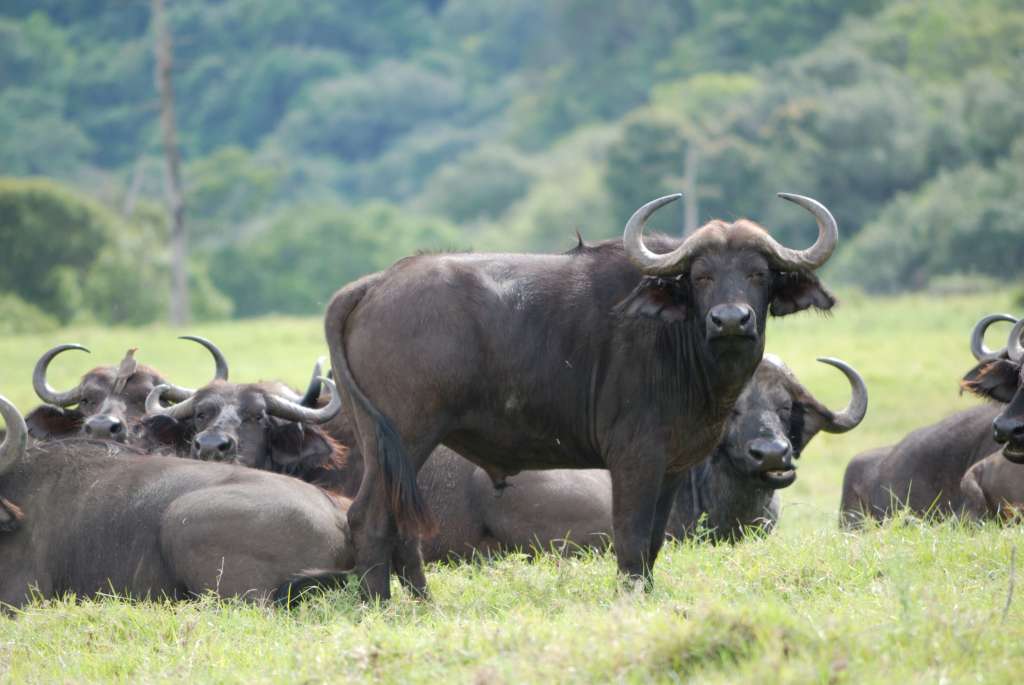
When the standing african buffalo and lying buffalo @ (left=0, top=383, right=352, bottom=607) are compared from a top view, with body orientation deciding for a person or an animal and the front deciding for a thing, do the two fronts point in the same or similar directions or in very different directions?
very different directions

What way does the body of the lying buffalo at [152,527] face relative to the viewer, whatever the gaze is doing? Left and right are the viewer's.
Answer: facing to the left of the viewer

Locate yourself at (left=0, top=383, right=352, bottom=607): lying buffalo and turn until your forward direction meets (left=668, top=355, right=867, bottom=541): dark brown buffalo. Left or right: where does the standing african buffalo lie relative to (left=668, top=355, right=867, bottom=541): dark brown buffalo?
right

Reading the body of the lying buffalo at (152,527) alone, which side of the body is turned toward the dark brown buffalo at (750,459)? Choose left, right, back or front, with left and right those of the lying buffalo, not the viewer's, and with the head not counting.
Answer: back

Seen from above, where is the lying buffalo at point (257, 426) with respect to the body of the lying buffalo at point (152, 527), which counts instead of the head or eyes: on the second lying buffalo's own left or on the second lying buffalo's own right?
on the second lying buffalo's own right

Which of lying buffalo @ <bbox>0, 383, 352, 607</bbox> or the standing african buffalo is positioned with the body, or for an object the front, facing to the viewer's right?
the standing african buffalo

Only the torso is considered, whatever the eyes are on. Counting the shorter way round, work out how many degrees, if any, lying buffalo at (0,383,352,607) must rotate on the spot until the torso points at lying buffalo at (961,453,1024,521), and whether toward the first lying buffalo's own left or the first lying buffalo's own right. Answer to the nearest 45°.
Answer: approximately 180°

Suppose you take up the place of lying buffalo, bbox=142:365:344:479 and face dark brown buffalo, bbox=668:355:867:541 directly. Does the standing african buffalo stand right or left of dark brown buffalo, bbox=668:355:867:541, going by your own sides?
right

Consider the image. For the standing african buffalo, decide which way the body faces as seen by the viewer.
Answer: to the viewer's right
